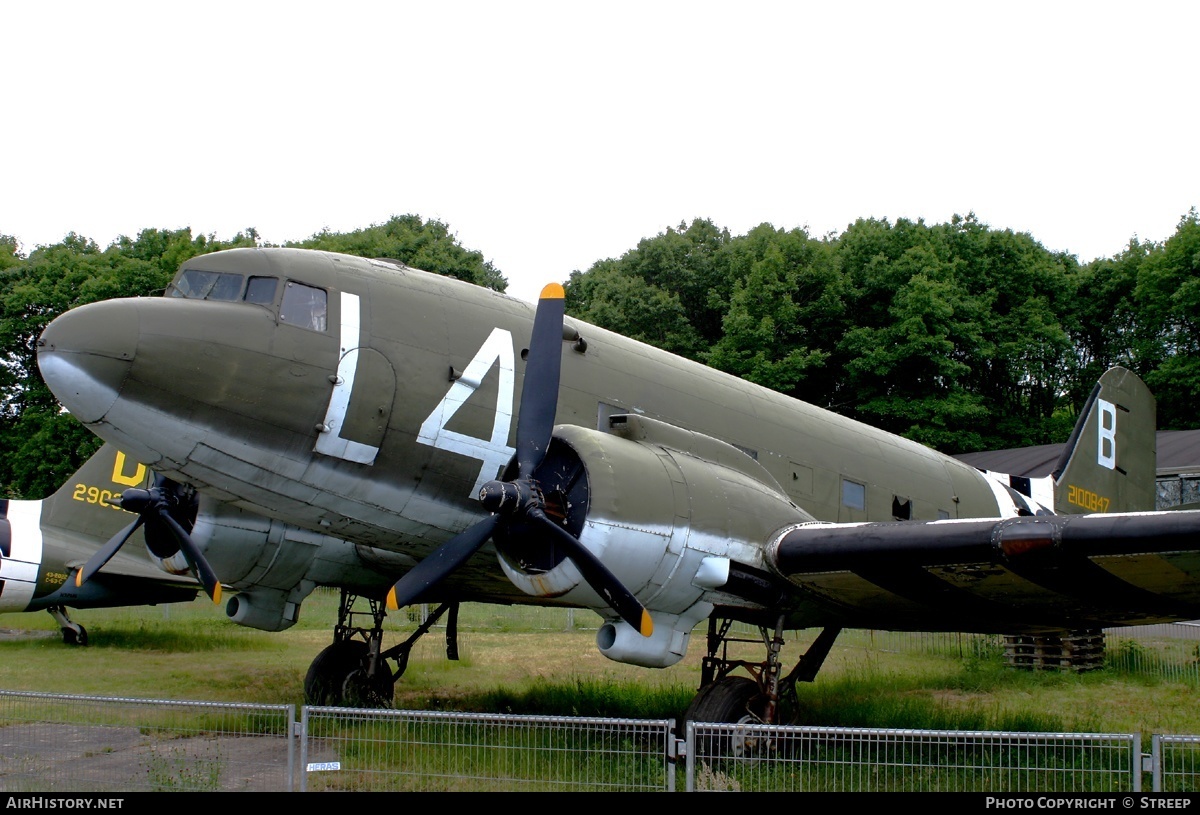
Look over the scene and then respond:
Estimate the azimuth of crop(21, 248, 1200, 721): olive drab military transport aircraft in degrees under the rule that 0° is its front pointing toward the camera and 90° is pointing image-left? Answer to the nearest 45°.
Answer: approximately 45°
